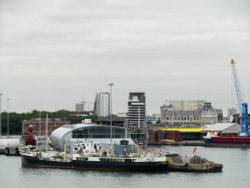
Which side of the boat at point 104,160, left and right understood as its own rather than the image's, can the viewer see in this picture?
left

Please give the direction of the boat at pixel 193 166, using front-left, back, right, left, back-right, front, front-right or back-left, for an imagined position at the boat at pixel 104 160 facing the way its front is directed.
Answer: back
